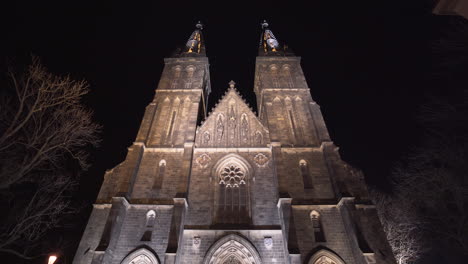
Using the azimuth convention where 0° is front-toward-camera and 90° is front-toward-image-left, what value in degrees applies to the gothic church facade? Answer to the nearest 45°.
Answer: approximately 0°

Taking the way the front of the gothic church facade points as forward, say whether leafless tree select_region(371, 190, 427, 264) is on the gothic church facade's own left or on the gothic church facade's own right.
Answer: on the gothic church facade's own left
